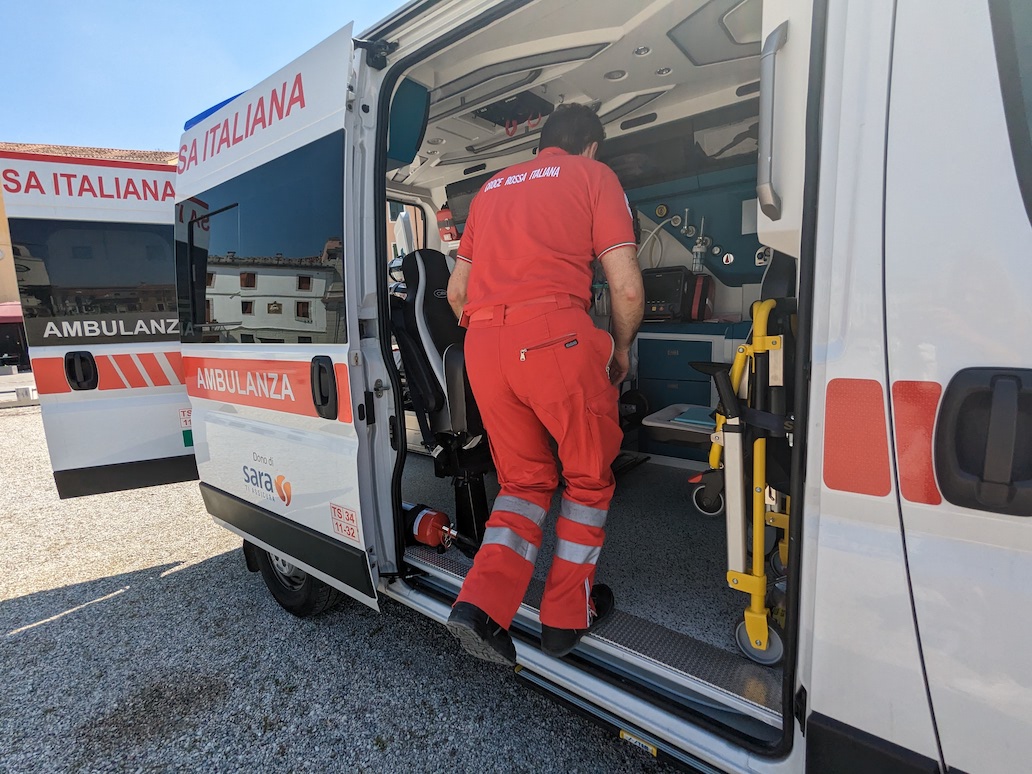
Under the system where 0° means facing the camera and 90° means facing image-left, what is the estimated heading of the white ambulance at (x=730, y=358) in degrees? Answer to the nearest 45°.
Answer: approximately 315°
